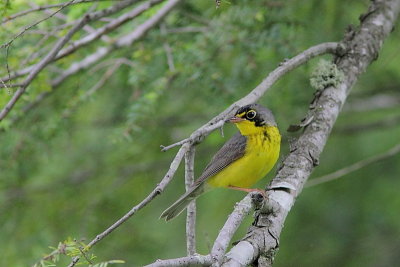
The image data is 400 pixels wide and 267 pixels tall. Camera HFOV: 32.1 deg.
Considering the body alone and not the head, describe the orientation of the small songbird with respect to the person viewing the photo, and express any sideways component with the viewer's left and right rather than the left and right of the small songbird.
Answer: facing the viewer and to the right of the viewer

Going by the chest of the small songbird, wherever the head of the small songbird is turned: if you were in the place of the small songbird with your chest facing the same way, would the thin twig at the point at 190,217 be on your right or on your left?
on your right

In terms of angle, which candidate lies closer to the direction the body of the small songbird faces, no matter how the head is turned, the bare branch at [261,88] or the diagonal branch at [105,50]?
the bare branch

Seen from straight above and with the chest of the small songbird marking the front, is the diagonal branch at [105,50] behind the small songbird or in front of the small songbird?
behind

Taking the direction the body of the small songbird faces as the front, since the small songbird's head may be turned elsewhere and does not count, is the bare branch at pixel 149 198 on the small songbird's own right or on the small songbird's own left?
on the small songbird's own right

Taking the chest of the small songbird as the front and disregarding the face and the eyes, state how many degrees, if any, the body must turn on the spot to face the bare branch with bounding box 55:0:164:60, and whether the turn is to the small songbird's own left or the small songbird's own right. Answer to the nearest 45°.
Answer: approximately 135° to the small songbird's own right
